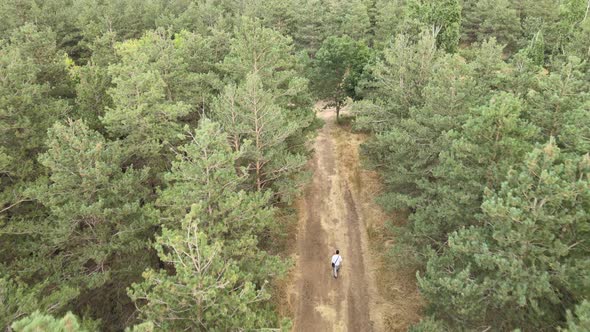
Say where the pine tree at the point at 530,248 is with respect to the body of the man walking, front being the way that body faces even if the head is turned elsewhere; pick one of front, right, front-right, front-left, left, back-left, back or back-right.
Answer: back-right

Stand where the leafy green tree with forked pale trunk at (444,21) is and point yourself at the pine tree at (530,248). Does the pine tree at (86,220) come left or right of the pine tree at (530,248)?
right

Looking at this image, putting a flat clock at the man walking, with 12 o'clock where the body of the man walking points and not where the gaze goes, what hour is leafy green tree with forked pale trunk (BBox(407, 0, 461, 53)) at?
The leafy green tree with forked pale trunk is roughly at 1 o'clock from the man walking.

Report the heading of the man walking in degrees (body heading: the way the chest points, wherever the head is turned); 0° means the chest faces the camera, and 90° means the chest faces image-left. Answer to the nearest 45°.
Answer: approximately 180°

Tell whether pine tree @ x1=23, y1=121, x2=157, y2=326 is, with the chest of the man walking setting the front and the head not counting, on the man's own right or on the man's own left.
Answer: on the man's own left
